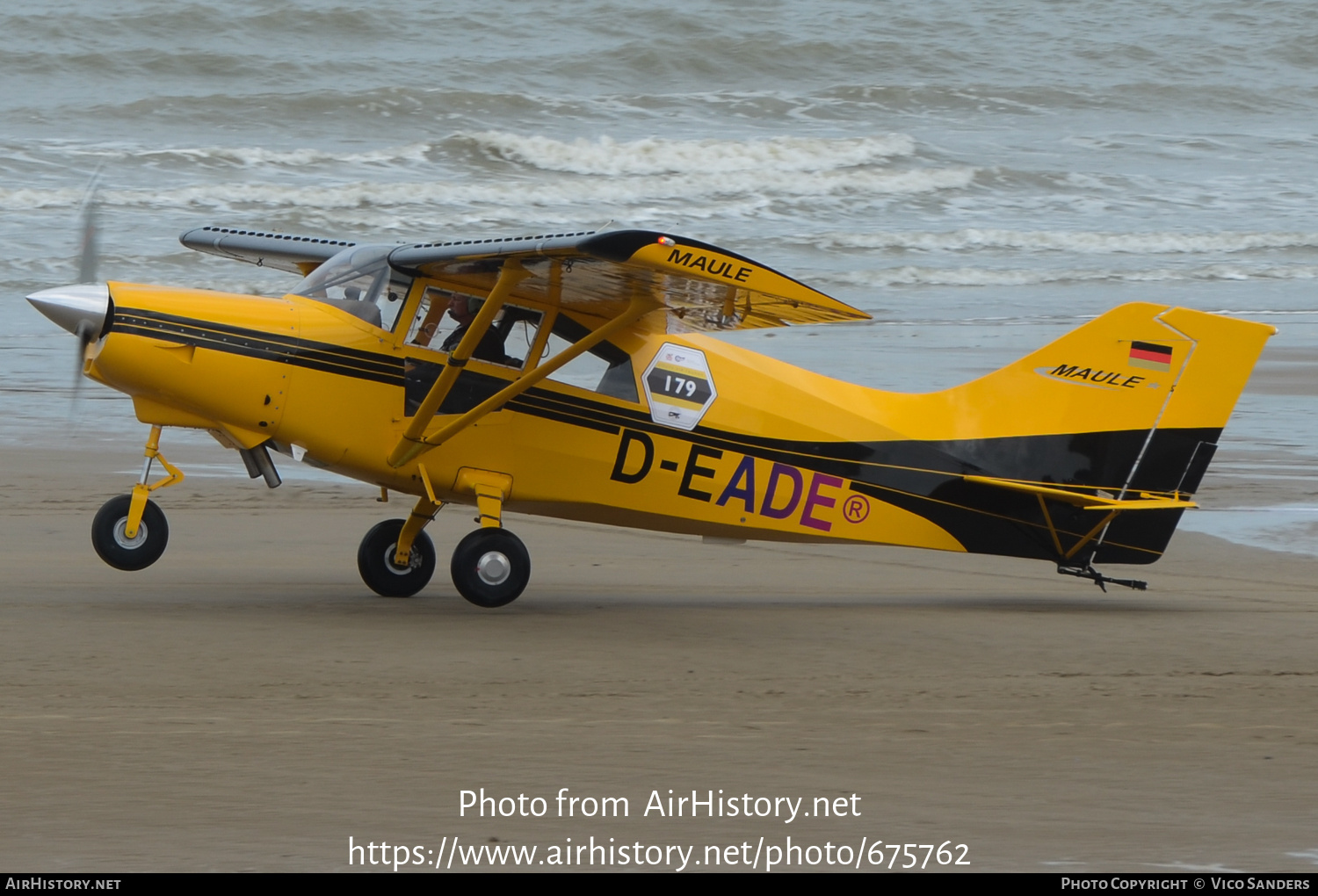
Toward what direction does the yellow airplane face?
to the viewer's left

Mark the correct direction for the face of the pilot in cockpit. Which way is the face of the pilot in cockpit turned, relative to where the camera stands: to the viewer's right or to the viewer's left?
to the viewer's left
